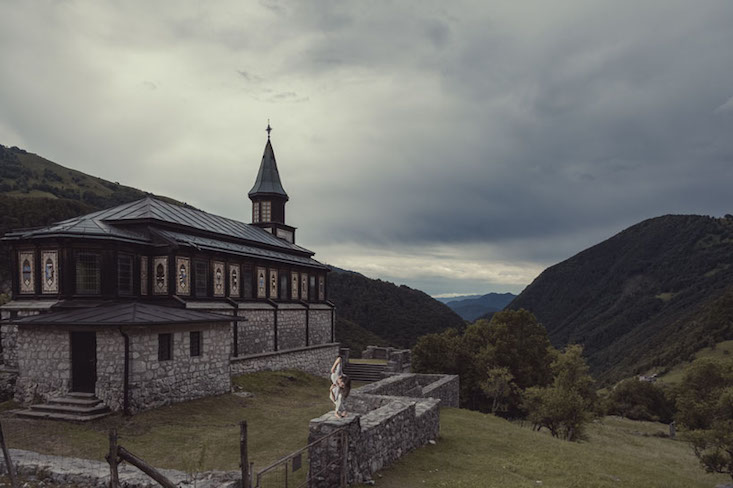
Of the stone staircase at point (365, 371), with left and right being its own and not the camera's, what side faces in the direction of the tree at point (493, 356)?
left

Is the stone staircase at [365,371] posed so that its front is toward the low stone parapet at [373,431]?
yes

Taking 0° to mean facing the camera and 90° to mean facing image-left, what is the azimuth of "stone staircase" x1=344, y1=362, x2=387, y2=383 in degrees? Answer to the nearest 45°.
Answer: approximately 0°

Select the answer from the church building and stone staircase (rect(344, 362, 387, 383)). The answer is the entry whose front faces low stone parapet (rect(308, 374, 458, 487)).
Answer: the stone staircase
